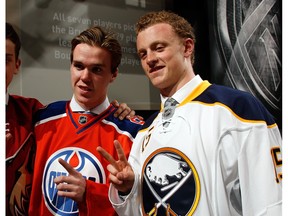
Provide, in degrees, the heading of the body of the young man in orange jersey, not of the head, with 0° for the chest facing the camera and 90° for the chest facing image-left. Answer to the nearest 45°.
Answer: approximately 0°

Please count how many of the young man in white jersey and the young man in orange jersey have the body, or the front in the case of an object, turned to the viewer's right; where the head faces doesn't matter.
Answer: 0

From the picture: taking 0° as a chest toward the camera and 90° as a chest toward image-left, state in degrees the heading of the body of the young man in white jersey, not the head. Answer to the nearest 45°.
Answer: approximately 45°
